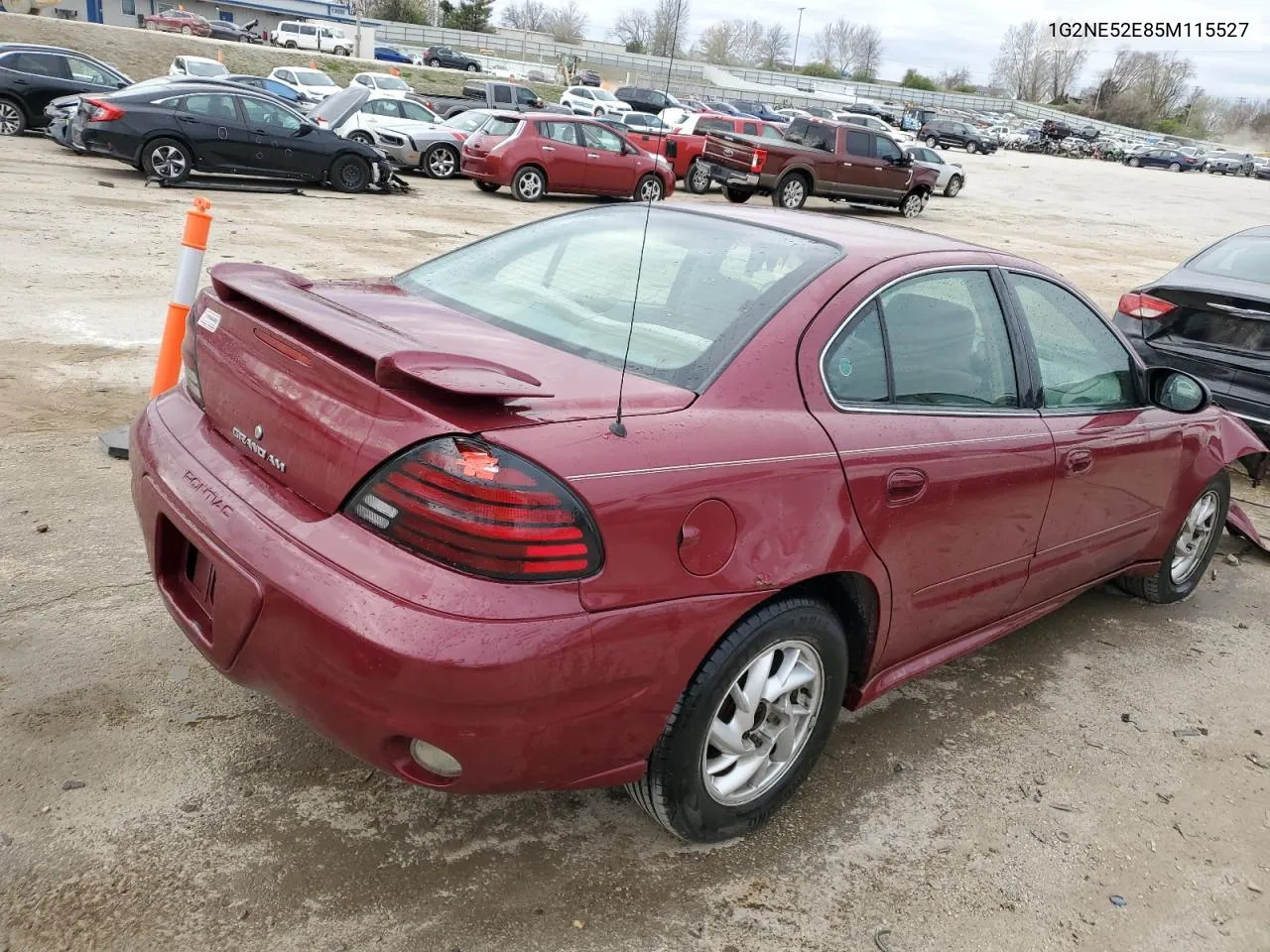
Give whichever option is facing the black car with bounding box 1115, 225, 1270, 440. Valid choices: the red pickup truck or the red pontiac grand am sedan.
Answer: the red pontiac grand am sedan

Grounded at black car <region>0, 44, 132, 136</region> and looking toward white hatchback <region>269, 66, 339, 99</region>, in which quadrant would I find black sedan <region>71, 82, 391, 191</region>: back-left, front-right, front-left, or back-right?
back-right

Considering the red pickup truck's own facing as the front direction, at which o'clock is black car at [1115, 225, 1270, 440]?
The black car is roughly at 4 o'clock from the red pickup truck.

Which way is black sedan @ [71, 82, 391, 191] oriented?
to the viewer's right

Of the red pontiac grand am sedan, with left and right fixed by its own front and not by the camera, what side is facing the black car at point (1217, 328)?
front

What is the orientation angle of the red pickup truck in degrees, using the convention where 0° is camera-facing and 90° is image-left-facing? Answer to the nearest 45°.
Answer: approximately 225°

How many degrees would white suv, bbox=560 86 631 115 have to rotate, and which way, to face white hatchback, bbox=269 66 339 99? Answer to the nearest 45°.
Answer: approximately 90° to its right

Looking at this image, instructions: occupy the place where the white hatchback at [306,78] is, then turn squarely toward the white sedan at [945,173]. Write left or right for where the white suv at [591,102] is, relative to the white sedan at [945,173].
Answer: left

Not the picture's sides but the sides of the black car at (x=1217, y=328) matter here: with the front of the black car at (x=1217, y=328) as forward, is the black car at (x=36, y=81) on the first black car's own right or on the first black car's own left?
on the first black car's own left

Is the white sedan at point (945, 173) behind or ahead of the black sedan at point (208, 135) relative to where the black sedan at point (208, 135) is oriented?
ahead

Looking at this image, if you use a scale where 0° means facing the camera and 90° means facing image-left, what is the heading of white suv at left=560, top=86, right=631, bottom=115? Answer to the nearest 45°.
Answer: approximately 315°

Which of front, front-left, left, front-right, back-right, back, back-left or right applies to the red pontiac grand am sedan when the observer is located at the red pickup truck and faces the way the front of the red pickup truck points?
back-right

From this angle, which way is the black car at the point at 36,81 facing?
to the viewer's right
